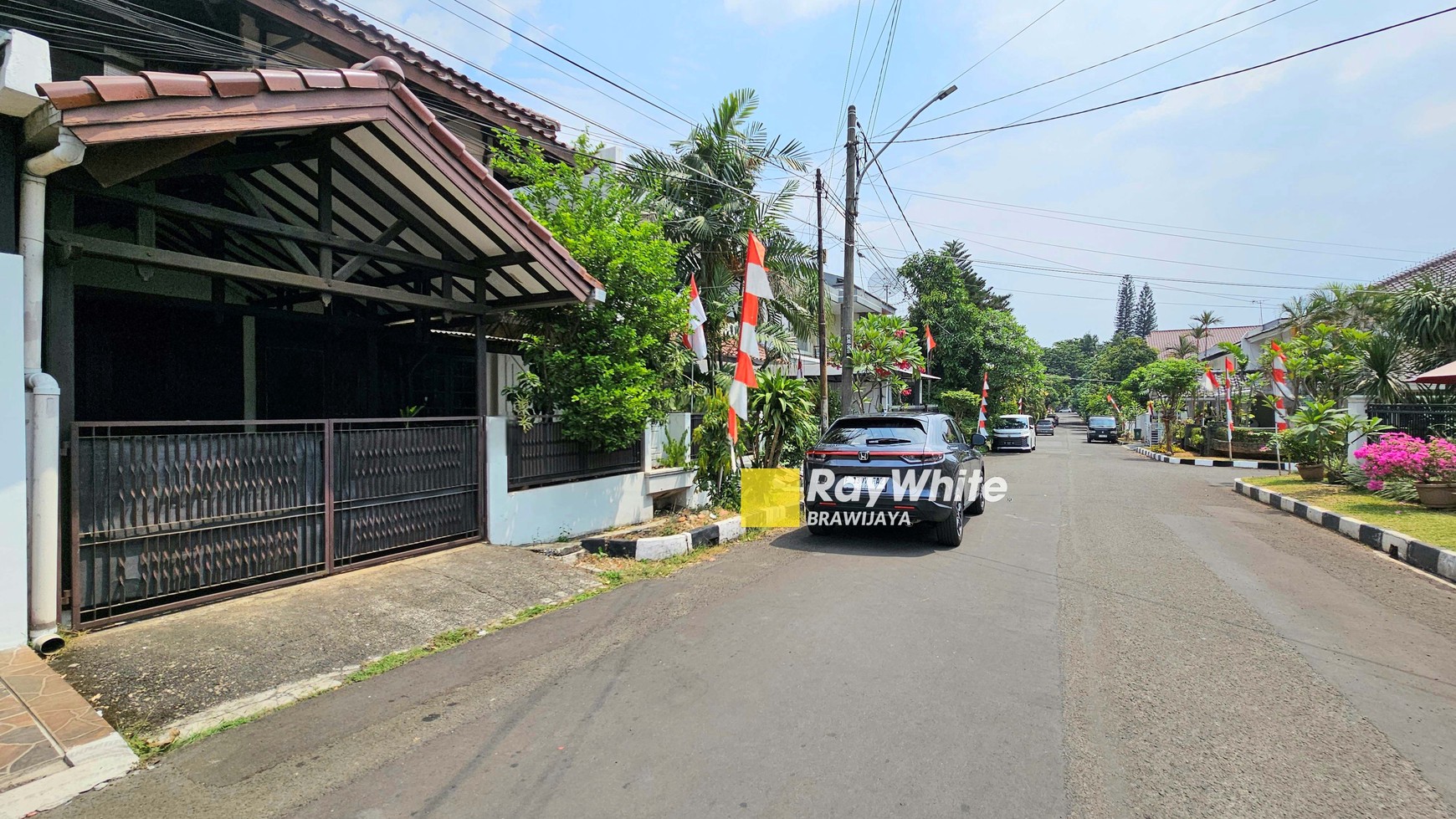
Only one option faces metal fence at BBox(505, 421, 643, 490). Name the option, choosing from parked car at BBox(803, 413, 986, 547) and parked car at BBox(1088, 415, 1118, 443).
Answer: parked car at BBox(1088, 415, 1118, 443)

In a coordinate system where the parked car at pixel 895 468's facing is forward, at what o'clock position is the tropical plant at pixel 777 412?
The tropical plant is roughly at 9 o'clock from the parked car.

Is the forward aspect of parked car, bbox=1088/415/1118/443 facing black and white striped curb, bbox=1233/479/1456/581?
yes

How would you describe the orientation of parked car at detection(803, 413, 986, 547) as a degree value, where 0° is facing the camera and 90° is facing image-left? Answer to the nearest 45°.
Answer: approximately 225°

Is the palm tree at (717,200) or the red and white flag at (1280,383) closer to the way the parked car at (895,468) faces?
the red and white flag

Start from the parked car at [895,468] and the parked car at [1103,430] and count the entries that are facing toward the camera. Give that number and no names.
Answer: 1

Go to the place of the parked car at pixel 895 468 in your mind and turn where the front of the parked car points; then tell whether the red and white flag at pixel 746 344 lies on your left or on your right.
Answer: on your left

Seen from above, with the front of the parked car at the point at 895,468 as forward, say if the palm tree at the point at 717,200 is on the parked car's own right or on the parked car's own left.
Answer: on the parked car's own left

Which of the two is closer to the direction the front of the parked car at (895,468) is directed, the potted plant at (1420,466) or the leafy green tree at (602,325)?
the potted plant

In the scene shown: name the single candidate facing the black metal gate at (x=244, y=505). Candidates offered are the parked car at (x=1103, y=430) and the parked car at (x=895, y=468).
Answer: the parked car at (x=1103, y=430)

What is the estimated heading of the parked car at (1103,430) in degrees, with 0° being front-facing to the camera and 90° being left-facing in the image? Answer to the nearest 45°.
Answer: approximately 0°

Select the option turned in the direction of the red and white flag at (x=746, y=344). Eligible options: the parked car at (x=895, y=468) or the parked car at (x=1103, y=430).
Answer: the parked car at (x=1103, y=430)
